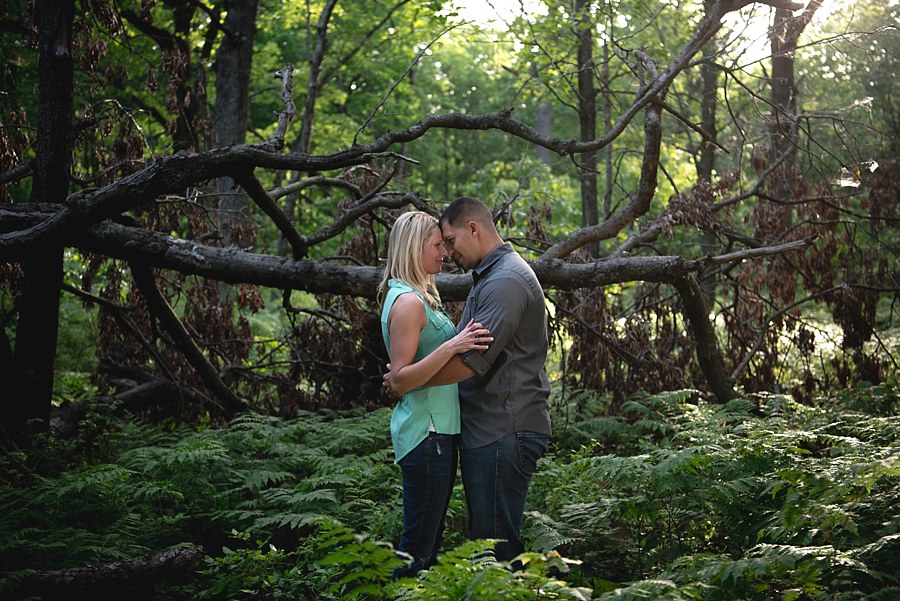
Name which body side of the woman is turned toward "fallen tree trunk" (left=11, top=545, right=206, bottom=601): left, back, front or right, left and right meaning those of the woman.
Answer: back

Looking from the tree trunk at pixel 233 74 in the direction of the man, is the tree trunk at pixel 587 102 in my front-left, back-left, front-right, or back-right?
front-left

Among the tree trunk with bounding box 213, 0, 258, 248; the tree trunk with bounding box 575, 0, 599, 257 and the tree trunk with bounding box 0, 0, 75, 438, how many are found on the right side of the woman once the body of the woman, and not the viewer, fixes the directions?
0

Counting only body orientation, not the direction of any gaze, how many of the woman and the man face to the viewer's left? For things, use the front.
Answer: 1

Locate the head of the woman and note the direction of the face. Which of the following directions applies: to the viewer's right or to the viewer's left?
to the viewer's right

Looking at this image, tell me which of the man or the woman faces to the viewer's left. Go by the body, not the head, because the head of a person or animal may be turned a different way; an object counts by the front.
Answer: the man

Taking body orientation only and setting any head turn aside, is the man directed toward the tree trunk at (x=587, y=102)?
no

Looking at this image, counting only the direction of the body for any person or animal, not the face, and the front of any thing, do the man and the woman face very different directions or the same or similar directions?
very different directions

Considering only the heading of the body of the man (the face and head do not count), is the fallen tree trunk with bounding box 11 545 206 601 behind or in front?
in front

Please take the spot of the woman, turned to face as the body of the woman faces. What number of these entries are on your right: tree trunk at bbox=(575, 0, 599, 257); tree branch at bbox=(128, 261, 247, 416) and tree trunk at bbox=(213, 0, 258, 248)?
0

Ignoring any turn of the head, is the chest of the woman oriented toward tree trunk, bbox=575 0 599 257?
no

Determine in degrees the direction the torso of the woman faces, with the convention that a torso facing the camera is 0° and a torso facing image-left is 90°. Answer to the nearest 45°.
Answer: approximately 270°

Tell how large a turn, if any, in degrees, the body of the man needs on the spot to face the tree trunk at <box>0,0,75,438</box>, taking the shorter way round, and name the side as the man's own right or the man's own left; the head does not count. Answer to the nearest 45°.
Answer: approximately 45° to the man's own right

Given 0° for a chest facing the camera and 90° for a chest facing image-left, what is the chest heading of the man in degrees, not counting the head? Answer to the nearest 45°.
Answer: approximately 90°
